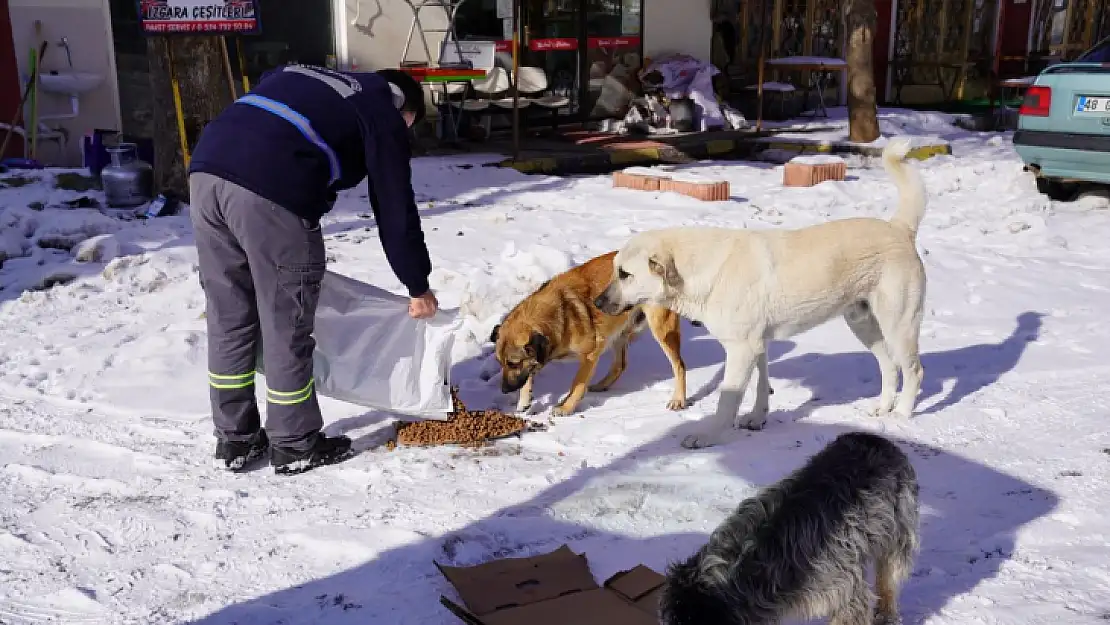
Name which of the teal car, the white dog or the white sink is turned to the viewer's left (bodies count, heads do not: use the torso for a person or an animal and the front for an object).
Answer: the white dog

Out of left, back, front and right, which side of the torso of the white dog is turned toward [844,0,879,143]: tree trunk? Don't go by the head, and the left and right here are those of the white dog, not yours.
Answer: right

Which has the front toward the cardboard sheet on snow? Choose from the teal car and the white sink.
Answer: the white sink

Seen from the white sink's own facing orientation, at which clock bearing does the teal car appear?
The teal car is roughly at 10 o'clock from the white sink.

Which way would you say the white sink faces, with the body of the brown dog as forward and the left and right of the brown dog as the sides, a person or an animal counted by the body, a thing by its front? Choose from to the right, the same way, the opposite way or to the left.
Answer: to the left

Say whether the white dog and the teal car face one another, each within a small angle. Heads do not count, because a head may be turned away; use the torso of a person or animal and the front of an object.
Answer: no

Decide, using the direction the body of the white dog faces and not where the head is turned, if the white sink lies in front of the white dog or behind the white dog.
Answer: in front

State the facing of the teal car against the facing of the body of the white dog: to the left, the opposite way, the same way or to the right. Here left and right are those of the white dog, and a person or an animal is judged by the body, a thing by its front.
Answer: to the right

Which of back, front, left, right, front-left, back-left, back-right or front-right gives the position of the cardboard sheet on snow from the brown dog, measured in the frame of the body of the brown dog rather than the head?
front-left

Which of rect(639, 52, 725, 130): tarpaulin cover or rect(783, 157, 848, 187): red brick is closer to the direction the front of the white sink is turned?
the red brick

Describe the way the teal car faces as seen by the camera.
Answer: facing away from the viewer

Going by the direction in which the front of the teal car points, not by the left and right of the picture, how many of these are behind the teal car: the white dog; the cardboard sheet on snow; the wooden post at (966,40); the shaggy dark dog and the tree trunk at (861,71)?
3

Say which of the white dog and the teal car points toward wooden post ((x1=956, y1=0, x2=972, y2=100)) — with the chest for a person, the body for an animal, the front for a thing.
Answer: the teal car

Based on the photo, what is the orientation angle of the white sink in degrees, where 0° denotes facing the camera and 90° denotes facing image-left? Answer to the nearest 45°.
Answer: approximately 0°

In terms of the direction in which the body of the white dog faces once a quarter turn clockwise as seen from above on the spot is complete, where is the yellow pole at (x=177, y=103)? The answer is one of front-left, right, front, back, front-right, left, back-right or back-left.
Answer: front-left

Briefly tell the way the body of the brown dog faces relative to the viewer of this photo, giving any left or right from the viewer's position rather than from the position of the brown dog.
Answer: facing the viewer and to the left of the viewer

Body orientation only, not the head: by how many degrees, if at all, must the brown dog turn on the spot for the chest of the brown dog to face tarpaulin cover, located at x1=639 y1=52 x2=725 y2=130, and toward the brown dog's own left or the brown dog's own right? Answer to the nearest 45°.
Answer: approximately 135° to the brown dog's own right

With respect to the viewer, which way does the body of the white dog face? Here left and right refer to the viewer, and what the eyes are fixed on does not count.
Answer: facing to the left of the viewer
